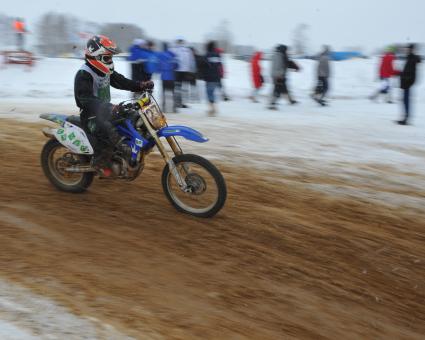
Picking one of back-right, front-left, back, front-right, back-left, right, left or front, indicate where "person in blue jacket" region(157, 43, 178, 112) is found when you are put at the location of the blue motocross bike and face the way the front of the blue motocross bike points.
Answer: back-left

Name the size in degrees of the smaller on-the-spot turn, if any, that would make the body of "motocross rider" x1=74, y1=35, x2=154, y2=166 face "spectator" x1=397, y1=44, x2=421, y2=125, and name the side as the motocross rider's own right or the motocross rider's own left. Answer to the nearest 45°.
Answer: approximately 90° to the motocross rider's own left

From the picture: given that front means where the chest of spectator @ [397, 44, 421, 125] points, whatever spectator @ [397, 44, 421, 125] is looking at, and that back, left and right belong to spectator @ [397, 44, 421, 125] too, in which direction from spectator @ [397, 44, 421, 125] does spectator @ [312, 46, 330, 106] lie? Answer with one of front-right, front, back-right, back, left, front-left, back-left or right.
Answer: front-right

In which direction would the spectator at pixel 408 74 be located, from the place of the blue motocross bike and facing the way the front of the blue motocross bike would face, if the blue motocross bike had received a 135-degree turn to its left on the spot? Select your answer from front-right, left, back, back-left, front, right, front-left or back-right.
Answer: front-right

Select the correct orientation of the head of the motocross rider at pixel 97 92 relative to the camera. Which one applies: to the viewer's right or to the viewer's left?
to the viewer's right

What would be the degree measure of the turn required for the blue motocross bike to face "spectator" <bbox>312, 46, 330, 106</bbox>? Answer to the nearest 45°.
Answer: approximately 90° to its left

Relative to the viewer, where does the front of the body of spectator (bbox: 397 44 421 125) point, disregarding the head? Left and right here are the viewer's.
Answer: facing to the left of the viewer
